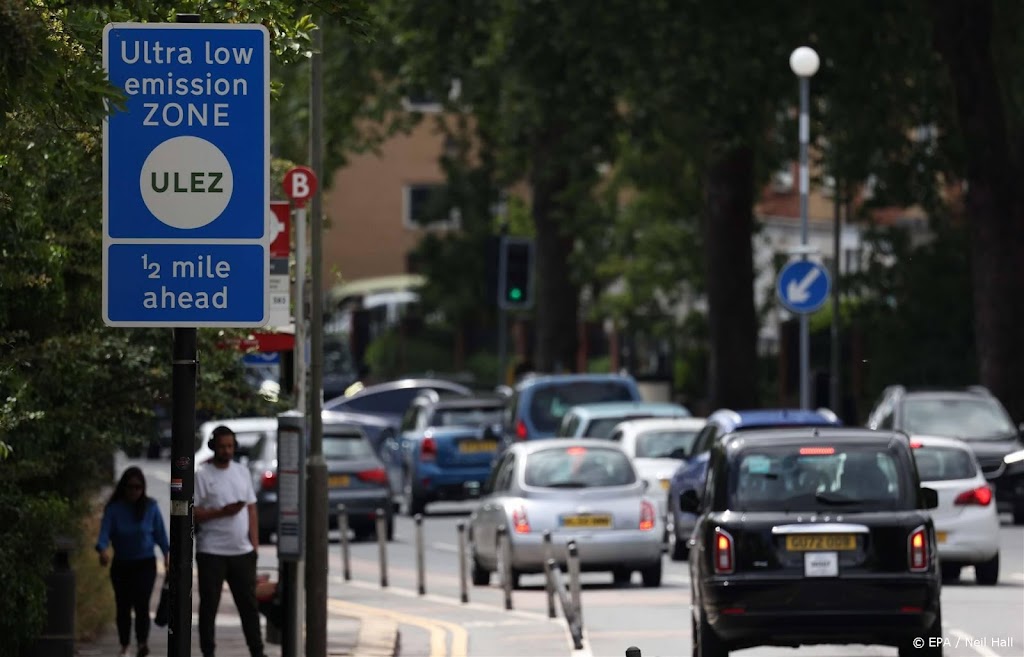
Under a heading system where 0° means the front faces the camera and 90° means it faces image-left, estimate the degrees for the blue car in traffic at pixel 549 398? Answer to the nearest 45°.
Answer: approximately 180°

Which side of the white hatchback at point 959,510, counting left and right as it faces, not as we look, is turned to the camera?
back

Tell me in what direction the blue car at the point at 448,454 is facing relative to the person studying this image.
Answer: facing away from the viewer and to the left of the viewer

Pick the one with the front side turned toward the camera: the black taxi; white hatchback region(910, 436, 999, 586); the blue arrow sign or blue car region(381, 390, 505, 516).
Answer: the blue arrow sign

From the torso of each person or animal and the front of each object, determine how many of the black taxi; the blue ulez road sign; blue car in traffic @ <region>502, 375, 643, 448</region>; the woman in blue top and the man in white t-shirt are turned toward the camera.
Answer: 3

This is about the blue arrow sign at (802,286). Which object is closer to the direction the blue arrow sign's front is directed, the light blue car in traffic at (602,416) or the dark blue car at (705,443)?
the dark blue car

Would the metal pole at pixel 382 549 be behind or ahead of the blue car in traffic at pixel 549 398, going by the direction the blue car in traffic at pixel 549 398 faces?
behind

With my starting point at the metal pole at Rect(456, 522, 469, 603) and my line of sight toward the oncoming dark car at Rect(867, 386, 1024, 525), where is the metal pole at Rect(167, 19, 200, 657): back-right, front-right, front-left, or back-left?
back-right

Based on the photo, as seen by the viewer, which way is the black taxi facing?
away from the camera
